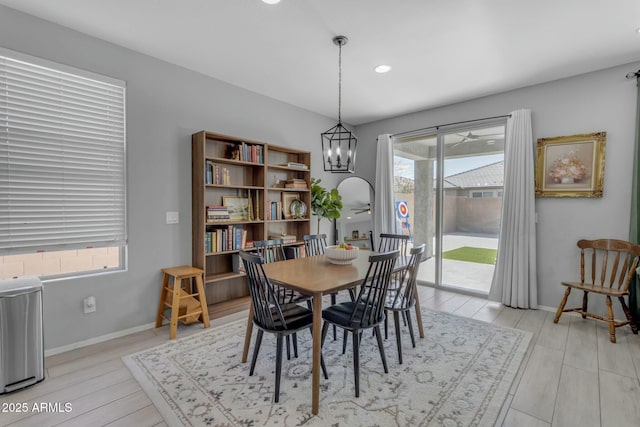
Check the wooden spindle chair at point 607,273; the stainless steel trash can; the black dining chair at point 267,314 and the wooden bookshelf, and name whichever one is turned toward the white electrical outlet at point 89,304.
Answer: the wooden spindle chair

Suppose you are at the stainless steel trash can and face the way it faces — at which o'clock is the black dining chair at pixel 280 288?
The black dining chair is roughly at 11 o'clock from the stainless steel trash can.

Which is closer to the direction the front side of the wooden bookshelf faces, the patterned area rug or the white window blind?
the patterned area rug

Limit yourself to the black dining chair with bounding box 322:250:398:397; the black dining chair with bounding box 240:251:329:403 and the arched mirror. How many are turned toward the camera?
1

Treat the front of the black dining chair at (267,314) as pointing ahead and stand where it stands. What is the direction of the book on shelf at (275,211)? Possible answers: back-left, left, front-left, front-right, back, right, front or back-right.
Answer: front-left

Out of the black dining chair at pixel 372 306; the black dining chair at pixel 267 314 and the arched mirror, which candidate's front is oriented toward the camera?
the arched mirror

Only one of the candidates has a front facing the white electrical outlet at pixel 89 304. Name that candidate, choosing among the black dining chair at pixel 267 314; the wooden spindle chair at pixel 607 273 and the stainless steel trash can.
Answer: the wooden spindle chair

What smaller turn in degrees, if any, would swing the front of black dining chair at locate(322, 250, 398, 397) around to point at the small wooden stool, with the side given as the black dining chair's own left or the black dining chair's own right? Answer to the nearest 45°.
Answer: approximately 45° to the black dining chair's own left

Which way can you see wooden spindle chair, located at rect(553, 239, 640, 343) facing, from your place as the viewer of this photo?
facing the viewer and to the left of the viewer

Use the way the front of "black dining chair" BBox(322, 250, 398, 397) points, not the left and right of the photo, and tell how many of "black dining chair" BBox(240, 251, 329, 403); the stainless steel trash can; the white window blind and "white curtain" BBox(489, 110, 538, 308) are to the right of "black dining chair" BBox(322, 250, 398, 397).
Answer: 1

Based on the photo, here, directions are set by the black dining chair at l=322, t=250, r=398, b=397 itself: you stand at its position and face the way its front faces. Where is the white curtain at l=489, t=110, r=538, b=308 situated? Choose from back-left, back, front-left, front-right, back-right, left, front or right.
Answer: right

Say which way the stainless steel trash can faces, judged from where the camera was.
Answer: facing the viewer and to the right of the viewer

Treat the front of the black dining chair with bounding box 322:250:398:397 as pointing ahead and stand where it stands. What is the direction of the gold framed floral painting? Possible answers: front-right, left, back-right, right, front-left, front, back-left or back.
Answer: right

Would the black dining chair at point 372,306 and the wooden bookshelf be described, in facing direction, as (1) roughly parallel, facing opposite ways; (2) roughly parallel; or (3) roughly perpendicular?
roughly parallel, facing opposite ways

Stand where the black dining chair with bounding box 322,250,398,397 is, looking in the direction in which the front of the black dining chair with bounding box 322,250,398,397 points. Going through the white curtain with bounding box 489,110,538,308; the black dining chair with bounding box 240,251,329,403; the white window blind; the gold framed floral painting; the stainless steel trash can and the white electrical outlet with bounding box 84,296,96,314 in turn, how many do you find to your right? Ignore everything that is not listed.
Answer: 2

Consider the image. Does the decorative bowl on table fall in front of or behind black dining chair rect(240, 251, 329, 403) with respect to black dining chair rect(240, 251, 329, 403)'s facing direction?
in front

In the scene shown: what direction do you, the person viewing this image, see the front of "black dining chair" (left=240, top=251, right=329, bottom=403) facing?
facing away from the viewer and to the right of the viewer

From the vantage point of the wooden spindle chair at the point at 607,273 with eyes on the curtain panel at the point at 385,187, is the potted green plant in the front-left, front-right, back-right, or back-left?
front-left

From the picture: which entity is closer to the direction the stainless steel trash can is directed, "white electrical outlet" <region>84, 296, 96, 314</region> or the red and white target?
the red and white target

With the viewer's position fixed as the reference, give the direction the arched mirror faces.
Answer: facing the viewer

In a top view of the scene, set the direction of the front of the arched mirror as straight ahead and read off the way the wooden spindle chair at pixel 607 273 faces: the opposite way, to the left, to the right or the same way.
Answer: to the right
